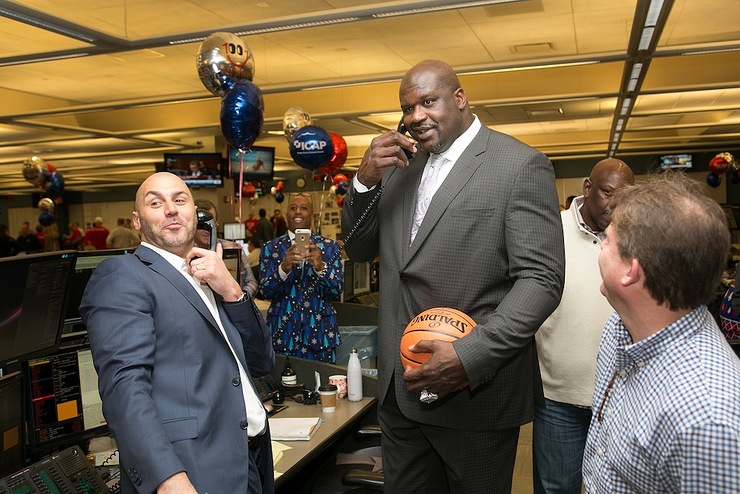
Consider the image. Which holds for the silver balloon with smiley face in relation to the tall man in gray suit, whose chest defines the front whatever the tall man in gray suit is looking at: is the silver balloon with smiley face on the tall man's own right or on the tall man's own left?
on the tall man's own right

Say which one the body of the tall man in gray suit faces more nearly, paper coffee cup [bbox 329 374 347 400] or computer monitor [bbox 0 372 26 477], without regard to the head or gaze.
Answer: the computer monitor

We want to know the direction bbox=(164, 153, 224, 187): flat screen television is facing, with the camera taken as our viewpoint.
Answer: facing the viewer

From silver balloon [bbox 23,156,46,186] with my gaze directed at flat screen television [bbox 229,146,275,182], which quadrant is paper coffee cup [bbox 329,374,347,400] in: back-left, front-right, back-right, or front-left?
front-right

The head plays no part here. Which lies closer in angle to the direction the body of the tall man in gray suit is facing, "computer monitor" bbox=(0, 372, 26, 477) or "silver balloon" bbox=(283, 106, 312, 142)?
the computer monitor

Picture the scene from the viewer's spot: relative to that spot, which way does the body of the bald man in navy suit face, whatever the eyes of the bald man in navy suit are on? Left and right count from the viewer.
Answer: facing the viewer and to the right of the viewer

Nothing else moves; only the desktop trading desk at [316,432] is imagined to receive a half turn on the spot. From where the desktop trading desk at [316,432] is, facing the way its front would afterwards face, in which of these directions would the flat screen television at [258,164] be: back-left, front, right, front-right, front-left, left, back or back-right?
front-right

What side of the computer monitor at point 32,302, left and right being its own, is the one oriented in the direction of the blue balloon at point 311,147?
left

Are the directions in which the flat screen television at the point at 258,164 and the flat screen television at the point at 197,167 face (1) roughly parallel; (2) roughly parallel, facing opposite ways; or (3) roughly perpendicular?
roughly parallel

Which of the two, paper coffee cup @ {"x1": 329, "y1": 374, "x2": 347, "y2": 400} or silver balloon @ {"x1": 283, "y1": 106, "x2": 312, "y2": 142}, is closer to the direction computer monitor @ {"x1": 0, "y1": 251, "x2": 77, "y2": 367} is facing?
the paper coffee cup

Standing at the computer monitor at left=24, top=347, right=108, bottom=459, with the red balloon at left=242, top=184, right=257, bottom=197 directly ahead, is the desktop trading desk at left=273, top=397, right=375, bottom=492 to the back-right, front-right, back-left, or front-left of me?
front-right

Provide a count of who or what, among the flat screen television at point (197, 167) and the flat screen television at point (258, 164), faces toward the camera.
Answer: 2

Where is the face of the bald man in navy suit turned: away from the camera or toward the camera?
toward the camera

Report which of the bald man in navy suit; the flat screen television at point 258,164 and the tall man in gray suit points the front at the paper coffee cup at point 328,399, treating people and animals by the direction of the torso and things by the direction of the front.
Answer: the flat screen television

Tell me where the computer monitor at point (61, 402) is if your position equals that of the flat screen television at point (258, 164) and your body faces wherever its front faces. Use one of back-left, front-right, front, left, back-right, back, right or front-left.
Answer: front
